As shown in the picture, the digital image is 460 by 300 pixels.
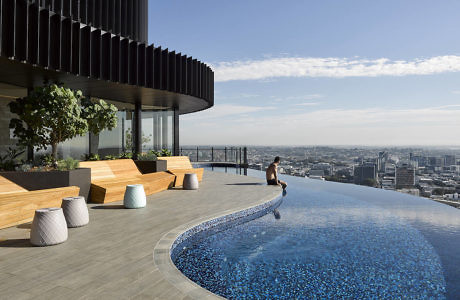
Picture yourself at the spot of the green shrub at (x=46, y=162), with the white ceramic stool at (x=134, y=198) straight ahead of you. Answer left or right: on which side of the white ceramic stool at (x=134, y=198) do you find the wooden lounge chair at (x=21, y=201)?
right

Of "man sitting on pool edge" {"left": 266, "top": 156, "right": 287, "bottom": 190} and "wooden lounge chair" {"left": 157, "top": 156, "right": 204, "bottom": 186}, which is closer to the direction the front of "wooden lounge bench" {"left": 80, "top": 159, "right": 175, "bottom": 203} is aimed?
the man sitting on pool edge

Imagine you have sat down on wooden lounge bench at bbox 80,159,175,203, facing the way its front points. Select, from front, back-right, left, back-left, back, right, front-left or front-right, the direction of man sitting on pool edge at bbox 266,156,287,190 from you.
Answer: front-left

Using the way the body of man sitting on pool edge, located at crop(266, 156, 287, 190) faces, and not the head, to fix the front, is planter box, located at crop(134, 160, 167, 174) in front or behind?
behind

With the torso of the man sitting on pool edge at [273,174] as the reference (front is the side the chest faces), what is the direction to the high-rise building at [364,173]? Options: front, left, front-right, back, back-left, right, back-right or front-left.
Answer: front-left

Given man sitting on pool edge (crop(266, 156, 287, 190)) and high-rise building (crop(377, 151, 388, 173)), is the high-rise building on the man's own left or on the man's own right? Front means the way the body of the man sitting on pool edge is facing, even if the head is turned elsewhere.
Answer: on the man's own left

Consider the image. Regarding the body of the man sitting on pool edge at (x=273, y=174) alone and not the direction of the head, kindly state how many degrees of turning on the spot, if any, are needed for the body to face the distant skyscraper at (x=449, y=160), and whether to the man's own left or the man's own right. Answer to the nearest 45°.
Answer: approximately 45° to the man's own left

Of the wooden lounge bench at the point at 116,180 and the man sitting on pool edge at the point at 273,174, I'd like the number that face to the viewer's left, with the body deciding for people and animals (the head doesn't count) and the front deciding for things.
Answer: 0

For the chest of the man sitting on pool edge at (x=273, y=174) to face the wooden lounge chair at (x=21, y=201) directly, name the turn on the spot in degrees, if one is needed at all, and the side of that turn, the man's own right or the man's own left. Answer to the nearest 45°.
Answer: approximately 135° to the man's own right

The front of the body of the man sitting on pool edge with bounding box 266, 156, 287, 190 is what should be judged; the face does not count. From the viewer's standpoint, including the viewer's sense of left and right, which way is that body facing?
facing to the right of the viewer

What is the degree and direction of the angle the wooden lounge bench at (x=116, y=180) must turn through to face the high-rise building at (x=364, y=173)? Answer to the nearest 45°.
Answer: approximately 45° to its left
